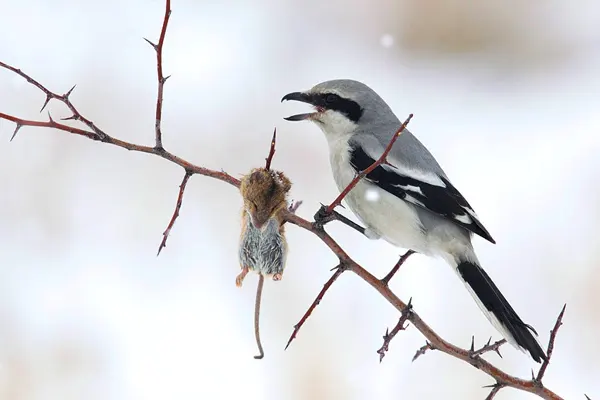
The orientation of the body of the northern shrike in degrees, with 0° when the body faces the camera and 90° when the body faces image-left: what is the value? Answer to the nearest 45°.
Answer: approximately 90°
